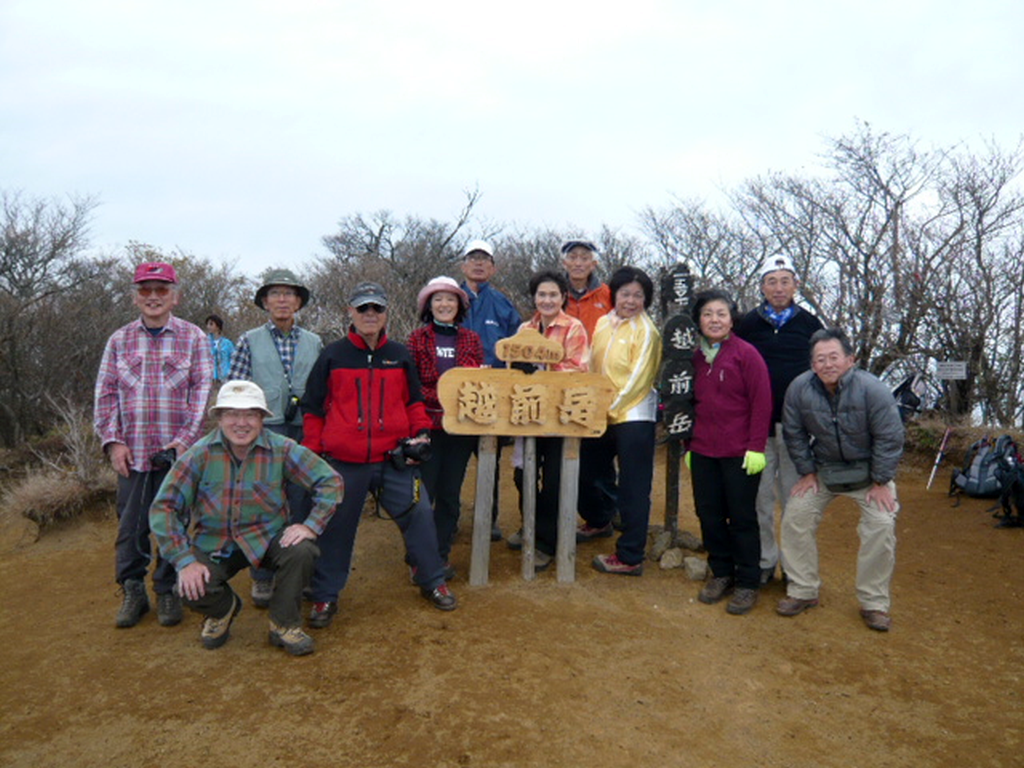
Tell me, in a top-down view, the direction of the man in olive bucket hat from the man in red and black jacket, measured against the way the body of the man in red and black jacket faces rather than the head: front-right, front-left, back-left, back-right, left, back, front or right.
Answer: back-right

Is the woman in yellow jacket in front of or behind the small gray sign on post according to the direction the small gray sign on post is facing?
in front

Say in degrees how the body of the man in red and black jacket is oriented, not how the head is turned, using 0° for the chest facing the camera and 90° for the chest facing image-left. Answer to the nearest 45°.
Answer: approximately 0°

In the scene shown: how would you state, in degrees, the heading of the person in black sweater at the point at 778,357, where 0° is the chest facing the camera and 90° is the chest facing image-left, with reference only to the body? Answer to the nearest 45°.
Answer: approximately 0°

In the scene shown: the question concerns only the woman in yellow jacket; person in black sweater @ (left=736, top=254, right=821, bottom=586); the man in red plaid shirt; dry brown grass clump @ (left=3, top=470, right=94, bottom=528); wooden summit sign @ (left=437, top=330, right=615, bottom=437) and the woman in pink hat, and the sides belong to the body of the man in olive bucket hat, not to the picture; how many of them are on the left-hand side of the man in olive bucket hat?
4

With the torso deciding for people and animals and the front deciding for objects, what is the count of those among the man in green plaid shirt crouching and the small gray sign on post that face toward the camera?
2

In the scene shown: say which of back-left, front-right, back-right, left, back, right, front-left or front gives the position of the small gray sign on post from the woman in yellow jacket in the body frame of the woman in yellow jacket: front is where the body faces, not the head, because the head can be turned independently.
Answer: back

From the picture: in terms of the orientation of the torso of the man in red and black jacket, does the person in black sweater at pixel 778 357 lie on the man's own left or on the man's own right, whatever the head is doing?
on the man's own left
